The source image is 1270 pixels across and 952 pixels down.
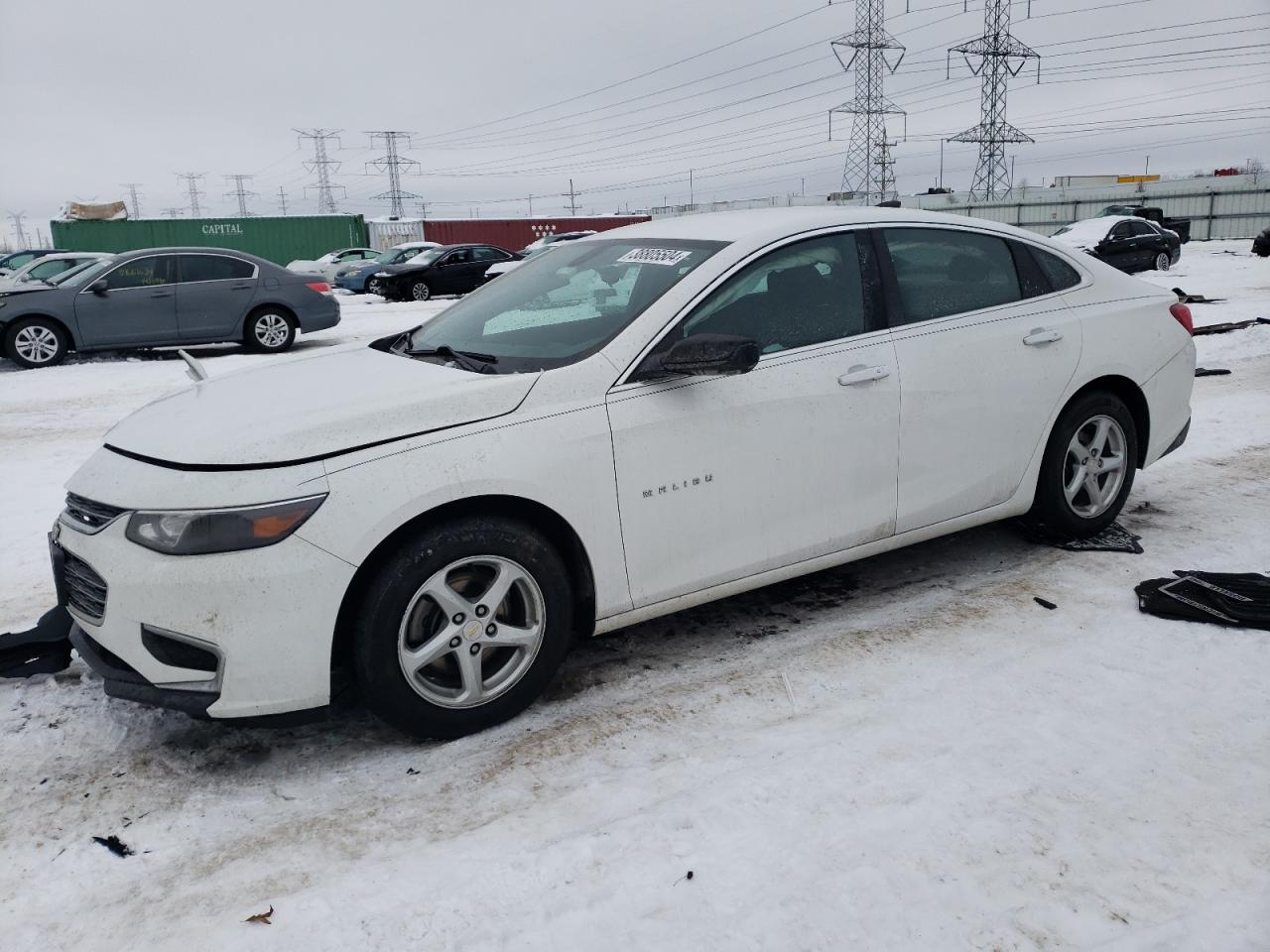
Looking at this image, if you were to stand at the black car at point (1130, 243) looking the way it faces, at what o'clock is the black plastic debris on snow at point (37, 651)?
The black plastic debris on snow is roughly at 11 o'clock from the black car.

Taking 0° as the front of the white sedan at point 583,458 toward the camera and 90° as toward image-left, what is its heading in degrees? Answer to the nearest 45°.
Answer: approximately 45°

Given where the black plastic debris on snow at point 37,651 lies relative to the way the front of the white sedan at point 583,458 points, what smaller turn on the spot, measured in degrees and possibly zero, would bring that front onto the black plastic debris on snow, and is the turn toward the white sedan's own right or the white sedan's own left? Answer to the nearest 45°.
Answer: approximately 45° to the white sedan's own right

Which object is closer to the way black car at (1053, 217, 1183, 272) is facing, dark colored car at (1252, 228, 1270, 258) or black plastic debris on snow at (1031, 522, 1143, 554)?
the black plastic debris on snow

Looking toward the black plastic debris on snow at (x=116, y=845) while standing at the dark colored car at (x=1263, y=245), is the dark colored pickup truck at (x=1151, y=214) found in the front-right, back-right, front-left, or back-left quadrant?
back-right

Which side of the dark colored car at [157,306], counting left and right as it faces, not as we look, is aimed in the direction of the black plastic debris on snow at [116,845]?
left

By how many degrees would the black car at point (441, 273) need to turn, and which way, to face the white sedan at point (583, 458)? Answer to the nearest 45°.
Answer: approximately 45° to its left

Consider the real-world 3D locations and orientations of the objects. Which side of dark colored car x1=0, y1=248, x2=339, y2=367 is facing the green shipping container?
right

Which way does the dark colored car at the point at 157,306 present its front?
to the viewer's left
